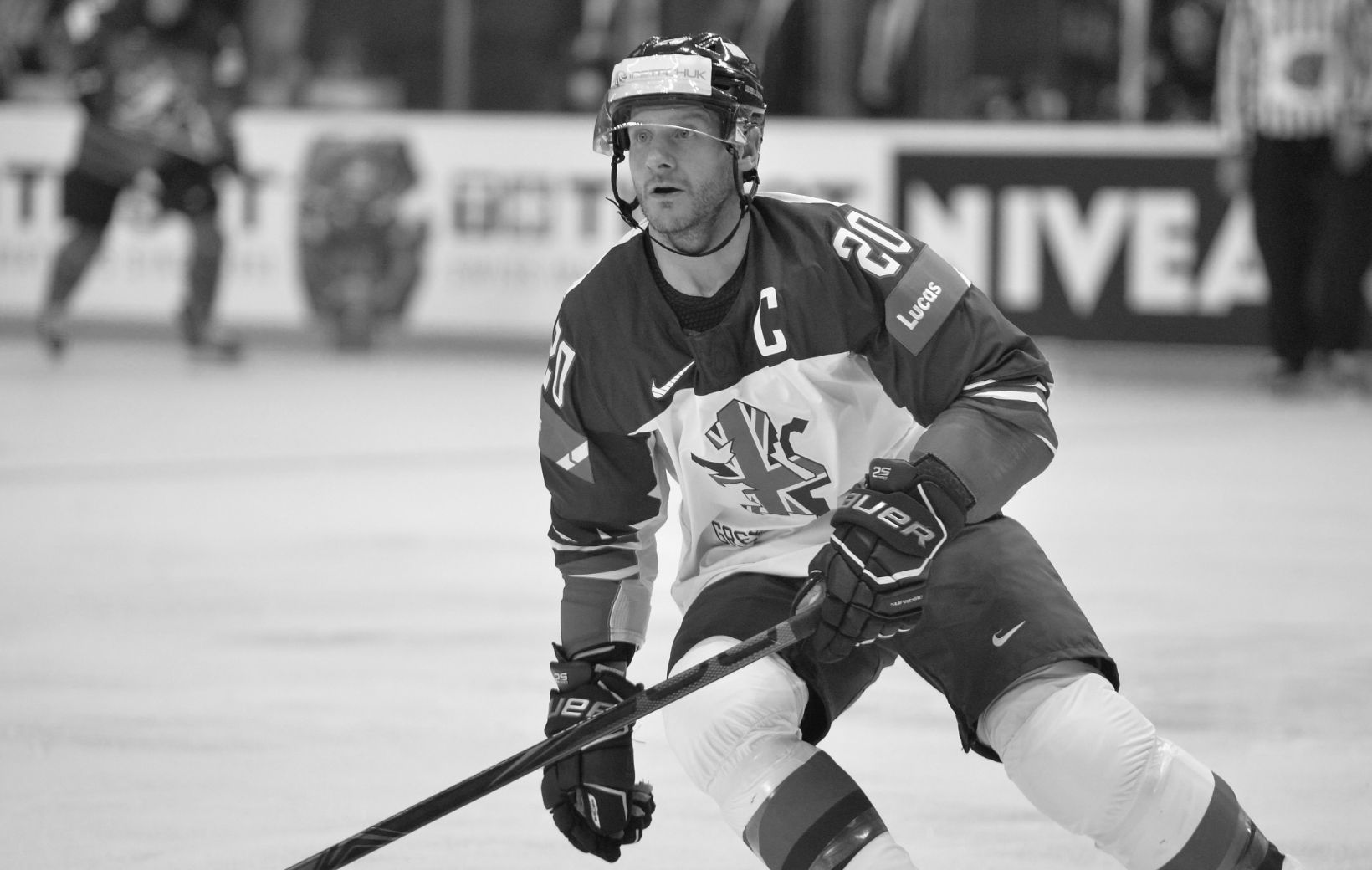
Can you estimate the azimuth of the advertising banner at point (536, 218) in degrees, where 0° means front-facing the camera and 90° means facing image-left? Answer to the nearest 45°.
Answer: approximately 0°

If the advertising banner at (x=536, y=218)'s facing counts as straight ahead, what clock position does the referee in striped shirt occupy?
The referee in striped shirt is roughly at 10 o'clock from the advertising banner.
